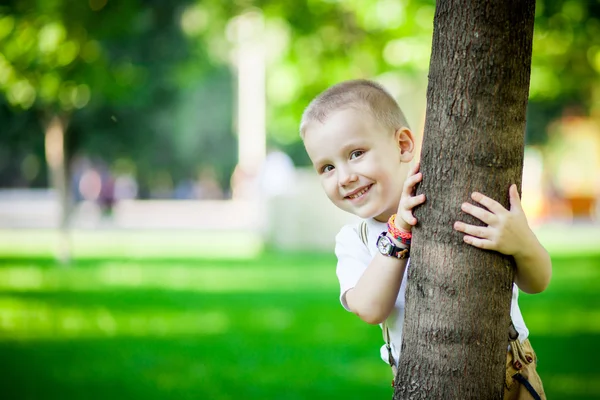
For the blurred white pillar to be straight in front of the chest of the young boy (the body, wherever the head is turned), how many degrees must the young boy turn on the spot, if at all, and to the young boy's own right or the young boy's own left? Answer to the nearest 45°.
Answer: approximately 180°

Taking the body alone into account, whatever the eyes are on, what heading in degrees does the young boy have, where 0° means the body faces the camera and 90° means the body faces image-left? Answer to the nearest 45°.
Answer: approximately 0°

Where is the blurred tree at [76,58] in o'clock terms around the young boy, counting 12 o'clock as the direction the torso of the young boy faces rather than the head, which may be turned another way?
The blurred tree is roughly at 5 o'clock from the young boy.

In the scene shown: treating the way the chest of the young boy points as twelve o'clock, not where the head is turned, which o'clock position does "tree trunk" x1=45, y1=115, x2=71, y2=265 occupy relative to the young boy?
The tree trunk is roughly at 5 o'clock from the young boy.
